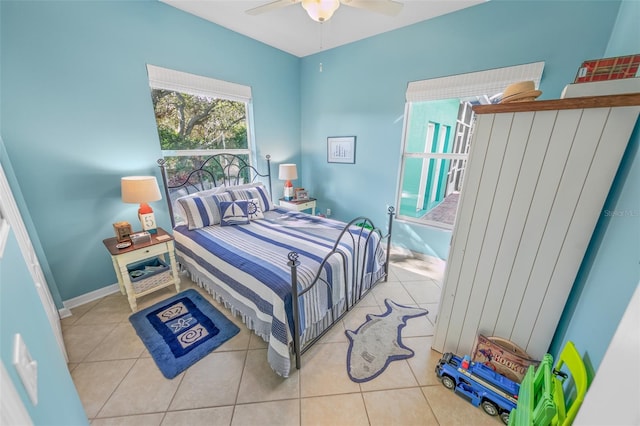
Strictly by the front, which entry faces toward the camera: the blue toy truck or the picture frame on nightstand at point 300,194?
the picture frame on nightstand

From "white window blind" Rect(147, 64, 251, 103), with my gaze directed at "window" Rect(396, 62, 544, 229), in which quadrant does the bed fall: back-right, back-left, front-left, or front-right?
front-right

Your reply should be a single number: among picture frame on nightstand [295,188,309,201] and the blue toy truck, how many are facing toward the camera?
1

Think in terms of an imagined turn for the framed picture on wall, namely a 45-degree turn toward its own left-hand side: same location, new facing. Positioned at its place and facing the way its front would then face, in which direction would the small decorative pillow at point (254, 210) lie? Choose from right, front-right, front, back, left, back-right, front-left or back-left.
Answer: front-right

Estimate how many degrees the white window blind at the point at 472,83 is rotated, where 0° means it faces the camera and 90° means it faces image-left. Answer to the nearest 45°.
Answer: approximately 45°

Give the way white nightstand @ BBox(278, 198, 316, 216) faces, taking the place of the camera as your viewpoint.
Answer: facing the viewer and to the right of the viewer

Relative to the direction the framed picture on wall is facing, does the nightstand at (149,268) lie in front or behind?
in front

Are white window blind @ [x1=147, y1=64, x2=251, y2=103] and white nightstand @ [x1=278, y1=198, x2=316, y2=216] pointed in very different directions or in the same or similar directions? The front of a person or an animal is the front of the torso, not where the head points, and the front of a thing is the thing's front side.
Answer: same or similar directions

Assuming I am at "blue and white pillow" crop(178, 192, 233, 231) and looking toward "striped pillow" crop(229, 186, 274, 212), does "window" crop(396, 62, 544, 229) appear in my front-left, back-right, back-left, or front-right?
front-right

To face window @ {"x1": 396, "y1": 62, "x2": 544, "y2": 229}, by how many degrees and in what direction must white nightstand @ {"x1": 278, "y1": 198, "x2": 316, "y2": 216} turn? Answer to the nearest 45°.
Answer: approximately 45° to its left

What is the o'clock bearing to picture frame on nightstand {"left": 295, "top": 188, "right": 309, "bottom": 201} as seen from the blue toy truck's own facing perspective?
The picture frame on nightstand is roughly at 1 o'clock from the blue toy truck.

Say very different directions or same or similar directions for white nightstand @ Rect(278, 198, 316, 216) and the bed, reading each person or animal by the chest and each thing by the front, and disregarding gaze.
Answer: same or similar directions

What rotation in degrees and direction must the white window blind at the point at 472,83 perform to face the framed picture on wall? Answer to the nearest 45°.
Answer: approximately 45° to its right

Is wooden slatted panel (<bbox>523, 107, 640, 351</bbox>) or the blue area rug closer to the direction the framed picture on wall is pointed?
the blue area rug

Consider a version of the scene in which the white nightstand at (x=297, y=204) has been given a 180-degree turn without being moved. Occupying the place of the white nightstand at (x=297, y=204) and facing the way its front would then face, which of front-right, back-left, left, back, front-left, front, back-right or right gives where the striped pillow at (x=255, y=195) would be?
left

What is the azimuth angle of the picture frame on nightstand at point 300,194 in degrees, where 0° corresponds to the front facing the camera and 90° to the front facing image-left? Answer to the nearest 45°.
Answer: approximately 0°

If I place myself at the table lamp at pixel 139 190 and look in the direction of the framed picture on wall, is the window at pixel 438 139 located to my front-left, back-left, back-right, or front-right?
front-right

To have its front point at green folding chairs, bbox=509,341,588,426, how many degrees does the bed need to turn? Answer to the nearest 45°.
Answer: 0° — it already faces it
